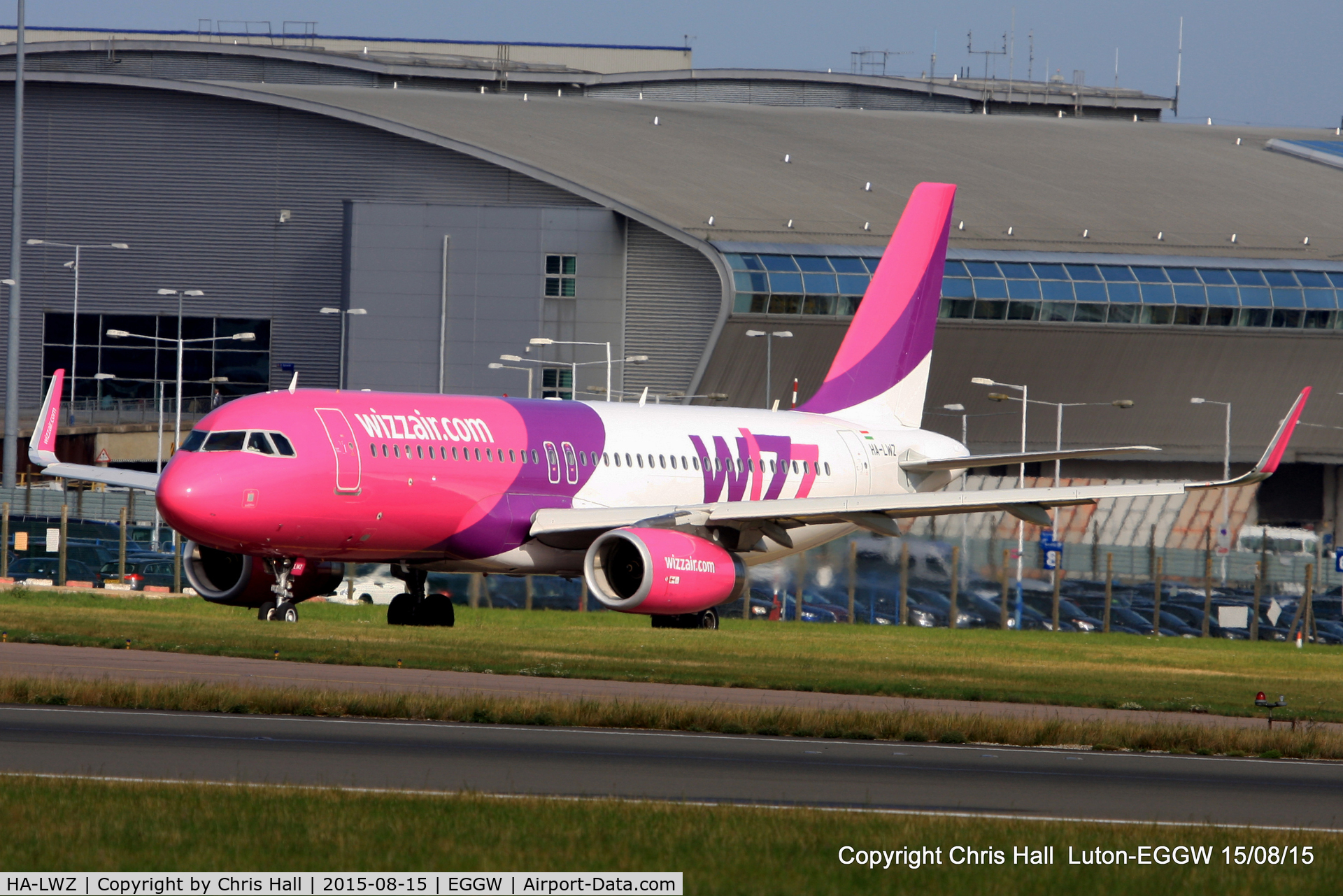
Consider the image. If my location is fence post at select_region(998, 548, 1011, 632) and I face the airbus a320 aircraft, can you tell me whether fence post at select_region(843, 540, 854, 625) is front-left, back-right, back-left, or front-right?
front-right

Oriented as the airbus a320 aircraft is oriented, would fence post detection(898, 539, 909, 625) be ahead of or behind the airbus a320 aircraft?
behind

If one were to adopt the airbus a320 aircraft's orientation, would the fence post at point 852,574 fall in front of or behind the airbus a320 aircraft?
behind

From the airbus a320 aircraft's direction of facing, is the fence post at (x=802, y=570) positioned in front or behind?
behind

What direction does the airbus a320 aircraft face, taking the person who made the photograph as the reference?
facing the viewer and to the left of the viewer

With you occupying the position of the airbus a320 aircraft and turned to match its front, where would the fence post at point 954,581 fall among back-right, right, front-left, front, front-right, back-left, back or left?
back

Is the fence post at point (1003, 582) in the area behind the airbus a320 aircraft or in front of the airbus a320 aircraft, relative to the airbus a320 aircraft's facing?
behind

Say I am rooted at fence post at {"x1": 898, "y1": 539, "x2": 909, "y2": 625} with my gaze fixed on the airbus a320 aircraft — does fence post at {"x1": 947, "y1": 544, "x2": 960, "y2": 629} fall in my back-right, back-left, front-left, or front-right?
back-left
